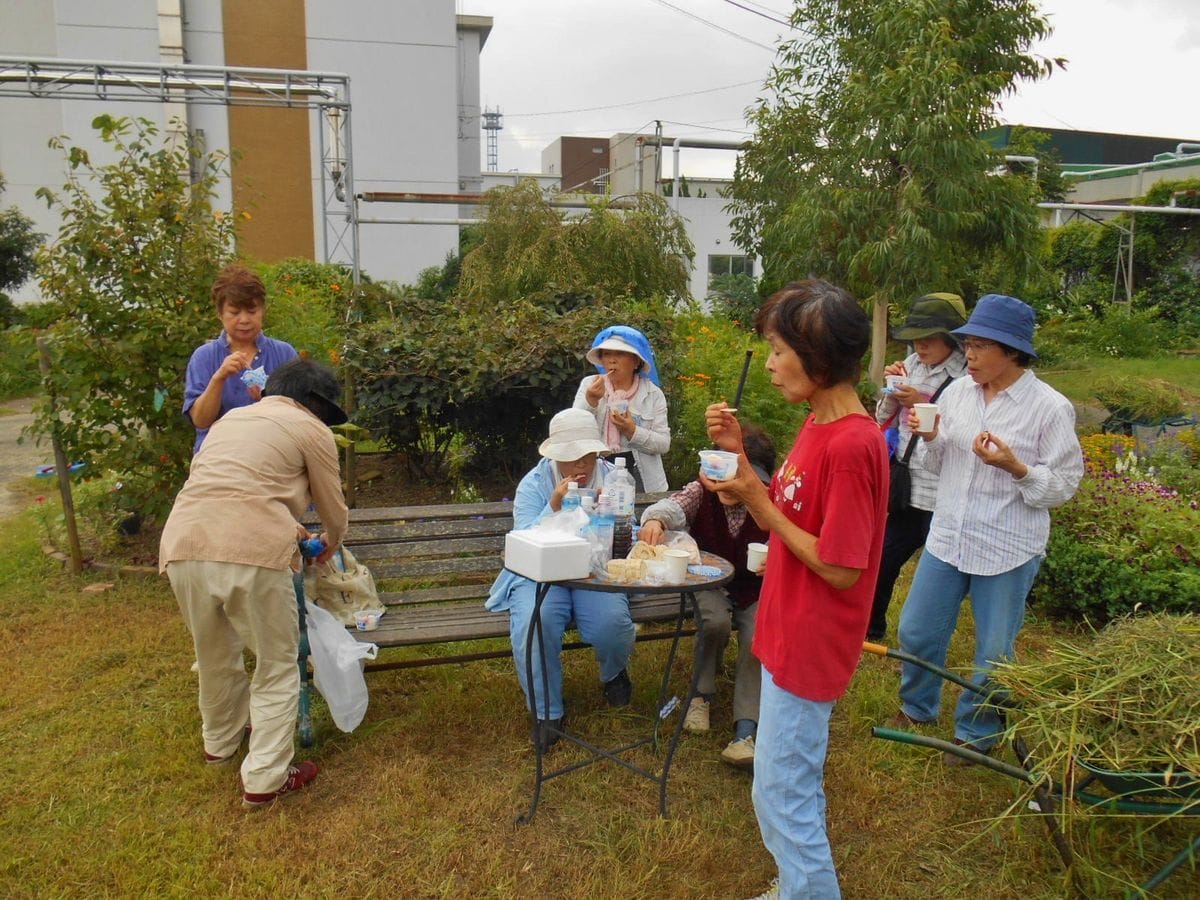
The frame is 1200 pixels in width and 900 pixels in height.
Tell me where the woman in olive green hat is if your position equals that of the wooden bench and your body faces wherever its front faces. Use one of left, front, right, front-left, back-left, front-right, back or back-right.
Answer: left

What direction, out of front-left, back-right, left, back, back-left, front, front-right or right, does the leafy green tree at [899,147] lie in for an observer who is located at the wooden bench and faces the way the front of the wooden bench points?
back-left

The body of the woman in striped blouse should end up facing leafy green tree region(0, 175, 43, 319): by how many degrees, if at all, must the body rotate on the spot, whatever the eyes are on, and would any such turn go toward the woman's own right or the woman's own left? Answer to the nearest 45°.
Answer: approximately 90° to the woman's own right

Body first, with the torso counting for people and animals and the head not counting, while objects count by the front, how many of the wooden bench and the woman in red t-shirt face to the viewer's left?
1

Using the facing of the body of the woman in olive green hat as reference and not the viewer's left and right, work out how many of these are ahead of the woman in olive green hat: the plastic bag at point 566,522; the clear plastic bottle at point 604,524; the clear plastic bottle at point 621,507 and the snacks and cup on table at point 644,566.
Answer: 4

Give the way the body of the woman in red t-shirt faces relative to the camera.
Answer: to the viewer's left

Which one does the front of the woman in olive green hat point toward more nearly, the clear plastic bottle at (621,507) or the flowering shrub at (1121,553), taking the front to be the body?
the clear plastic bottle

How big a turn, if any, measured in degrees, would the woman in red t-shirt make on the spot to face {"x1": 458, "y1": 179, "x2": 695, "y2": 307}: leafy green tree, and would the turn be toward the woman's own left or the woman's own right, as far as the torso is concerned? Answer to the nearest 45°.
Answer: approximately 90° to the woman's own right

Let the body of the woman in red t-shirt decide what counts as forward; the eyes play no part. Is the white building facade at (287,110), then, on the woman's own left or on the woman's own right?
on the woman's own right

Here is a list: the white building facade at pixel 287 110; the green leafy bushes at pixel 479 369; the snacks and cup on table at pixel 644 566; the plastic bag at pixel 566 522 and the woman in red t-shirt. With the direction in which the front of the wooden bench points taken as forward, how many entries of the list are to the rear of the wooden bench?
2
